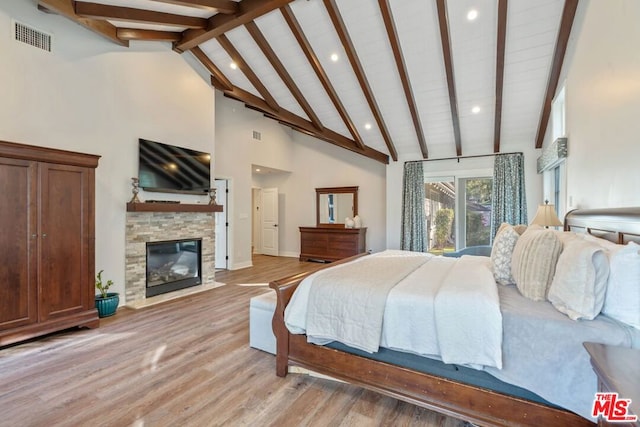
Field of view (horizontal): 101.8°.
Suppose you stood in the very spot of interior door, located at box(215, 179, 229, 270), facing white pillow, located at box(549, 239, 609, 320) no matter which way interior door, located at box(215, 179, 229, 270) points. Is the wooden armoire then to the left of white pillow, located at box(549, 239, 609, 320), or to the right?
right

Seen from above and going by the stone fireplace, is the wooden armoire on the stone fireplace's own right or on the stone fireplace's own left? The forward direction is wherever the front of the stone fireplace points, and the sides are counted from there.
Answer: on the stone fireplace's own right

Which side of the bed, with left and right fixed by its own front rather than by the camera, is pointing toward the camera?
left

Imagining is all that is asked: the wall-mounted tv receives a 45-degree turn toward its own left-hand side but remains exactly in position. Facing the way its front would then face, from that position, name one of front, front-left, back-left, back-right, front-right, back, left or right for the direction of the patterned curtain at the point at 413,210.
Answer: front

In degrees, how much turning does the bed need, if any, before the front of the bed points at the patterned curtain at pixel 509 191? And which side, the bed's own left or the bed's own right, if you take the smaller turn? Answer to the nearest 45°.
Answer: approximately 90° to the bed's own right

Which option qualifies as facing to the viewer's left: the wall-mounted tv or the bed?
the bed

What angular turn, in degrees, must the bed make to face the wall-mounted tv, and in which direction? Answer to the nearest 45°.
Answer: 0° — it already faces it

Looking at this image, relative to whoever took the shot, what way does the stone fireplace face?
facing the viewer and to the right of the viewer

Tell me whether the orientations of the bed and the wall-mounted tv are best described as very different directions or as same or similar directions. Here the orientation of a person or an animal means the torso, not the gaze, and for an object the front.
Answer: very different directions

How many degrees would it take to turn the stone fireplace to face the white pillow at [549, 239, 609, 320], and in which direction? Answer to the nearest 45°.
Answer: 0° — it already faces it

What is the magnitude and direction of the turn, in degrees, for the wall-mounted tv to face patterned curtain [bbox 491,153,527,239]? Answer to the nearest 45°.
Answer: approximately 45° to its left

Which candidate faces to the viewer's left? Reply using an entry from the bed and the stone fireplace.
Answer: the bed

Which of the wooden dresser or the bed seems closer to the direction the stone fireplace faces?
the bed

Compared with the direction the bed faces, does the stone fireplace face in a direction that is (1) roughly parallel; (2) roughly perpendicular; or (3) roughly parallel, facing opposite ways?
roughly parallel, facing opposite ways

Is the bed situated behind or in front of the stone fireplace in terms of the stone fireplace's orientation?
in front

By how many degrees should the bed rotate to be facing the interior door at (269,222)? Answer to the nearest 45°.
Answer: approximately 45° to its right

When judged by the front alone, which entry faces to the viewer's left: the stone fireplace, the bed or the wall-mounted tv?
the bed

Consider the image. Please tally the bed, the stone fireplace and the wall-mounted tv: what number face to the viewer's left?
1

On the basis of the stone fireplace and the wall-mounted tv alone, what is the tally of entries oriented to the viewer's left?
0
